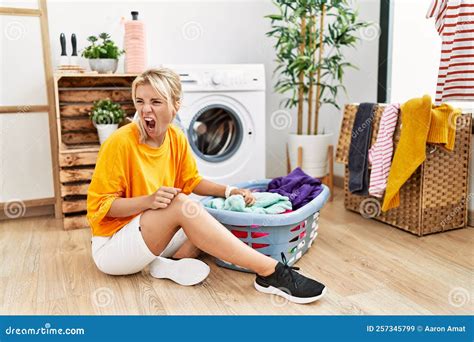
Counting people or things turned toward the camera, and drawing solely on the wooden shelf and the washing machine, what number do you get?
2

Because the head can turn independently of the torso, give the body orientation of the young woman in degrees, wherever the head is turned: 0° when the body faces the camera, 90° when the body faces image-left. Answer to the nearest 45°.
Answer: approximately 315°

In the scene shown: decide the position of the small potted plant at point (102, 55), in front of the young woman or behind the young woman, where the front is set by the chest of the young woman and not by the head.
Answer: behind

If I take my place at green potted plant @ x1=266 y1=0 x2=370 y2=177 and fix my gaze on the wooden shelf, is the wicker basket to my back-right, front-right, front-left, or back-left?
back-left

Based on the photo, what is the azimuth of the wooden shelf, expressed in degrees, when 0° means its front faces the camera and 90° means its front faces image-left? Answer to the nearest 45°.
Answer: approximately 0°

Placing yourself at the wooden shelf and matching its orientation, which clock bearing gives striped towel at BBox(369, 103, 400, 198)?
The striped towel is roughly at 10 o'clock from the wooden shelf.

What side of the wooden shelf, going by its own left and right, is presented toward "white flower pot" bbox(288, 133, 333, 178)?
left

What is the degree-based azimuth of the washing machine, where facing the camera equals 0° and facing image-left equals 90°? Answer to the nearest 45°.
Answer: approximately 0°

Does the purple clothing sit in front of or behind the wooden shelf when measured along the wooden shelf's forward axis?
in front

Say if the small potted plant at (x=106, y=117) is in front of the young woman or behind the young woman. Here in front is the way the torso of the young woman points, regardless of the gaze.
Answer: behind

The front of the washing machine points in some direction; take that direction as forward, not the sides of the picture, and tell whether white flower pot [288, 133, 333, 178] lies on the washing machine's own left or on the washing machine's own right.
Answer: on the washing machine's own left

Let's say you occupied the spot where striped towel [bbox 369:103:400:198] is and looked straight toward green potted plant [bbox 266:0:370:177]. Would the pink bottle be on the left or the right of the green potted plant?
left
